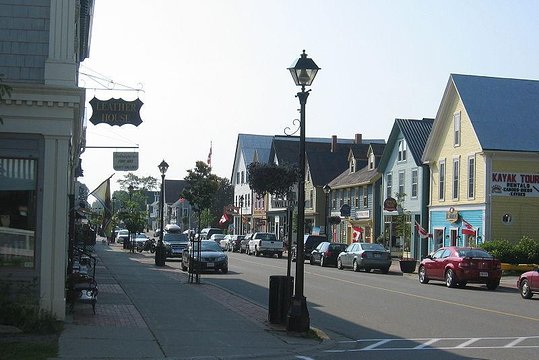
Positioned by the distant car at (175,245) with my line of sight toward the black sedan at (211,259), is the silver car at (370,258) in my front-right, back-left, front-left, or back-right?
front-left

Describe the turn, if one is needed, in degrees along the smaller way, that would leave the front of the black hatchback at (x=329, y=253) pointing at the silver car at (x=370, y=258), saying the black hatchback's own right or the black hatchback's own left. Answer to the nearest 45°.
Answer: approximately 135° to the black hatchback's own left

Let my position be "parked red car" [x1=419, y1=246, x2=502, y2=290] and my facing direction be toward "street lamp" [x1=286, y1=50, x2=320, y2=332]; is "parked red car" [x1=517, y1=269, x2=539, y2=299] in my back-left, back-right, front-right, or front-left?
front-left

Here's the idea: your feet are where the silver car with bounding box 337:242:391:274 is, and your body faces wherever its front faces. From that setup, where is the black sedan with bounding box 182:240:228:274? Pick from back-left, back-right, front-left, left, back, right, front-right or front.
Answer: left

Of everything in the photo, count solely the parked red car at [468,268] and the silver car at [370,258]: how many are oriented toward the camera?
0

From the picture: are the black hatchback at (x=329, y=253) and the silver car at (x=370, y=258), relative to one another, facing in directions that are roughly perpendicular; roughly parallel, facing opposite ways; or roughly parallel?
roughly parallel

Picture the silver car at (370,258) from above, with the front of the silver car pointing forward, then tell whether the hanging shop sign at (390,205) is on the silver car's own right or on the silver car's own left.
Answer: on the silver car's own right

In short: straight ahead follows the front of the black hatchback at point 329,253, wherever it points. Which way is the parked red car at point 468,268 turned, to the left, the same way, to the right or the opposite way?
the same way

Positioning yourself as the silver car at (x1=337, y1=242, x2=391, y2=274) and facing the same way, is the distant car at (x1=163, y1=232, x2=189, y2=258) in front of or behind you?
in front

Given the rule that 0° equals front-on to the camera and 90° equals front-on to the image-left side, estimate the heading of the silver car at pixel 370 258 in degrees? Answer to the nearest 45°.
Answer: approximately 135°

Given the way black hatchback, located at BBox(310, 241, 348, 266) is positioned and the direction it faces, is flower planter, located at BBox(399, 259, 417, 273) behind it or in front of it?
behind

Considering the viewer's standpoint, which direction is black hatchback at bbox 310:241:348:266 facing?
facing away from the viewer and to the left of the viewer

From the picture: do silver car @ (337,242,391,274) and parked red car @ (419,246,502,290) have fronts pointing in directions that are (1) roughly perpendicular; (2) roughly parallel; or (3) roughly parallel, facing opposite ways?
roughly parallel

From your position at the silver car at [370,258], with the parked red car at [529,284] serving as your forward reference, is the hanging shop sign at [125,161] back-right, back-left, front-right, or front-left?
front-right

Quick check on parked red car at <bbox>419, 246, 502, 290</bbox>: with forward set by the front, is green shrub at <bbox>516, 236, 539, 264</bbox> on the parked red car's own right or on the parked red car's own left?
on the parked red car's own right
